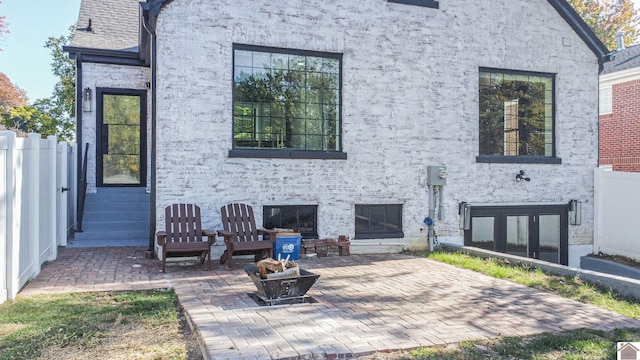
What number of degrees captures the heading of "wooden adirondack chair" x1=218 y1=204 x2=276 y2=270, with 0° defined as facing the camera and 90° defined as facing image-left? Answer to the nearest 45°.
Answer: approximately 315°

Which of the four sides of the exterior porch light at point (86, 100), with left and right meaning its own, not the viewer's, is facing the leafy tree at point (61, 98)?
back

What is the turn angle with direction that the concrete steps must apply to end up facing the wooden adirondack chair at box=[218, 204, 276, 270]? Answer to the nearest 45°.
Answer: approximately 45° to its left

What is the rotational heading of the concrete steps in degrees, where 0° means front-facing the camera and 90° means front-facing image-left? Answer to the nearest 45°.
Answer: approximately 0°

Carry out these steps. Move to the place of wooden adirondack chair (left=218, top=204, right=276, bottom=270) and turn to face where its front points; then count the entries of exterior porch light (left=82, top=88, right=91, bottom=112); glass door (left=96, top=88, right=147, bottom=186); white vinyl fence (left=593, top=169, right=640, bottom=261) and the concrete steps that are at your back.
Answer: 3

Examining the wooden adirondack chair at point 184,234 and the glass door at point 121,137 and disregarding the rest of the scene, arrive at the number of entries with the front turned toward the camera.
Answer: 2

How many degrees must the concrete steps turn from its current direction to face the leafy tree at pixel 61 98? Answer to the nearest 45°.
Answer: approximately 180°

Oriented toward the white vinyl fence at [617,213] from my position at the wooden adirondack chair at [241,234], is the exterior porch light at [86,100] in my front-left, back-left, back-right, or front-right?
back-left

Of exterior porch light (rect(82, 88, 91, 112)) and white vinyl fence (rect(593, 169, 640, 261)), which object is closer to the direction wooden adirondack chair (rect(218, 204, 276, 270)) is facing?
the white vinyl fence

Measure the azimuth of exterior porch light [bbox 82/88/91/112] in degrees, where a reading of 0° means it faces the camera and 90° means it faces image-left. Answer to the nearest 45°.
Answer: approximately 0°
